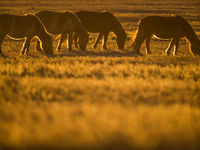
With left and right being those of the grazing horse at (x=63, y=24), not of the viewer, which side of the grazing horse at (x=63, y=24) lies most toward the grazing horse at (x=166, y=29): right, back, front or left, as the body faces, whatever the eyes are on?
front

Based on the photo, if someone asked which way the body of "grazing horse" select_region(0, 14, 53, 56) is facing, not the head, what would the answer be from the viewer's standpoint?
to the viewer's right

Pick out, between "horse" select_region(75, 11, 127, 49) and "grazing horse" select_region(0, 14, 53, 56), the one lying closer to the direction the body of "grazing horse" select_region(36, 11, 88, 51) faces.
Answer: the horse

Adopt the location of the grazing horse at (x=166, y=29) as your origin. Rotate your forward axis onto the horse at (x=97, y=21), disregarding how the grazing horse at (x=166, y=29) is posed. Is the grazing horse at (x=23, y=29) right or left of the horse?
left

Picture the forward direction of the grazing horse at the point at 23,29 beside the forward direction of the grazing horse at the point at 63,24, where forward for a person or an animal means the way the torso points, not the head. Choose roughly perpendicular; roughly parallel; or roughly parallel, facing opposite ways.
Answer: roughly parallel

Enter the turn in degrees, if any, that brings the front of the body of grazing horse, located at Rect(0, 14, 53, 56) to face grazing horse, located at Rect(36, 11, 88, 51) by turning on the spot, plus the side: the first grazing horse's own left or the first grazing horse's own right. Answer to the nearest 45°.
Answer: approximately 45° to the first grazing horse's own left

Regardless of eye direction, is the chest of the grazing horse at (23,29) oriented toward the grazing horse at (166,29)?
yes

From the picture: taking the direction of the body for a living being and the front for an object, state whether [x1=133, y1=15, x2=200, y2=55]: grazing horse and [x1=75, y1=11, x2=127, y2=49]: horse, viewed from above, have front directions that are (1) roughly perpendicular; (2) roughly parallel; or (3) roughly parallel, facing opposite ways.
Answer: roughly parallel

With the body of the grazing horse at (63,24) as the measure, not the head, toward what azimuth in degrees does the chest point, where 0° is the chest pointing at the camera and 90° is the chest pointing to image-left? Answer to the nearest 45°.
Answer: approximately 270°

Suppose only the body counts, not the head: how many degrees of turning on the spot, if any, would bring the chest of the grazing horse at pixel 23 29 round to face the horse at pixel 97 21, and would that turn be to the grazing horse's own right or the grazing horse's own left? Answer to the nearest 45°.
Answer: approximately 45° to the grazing horse's own left
